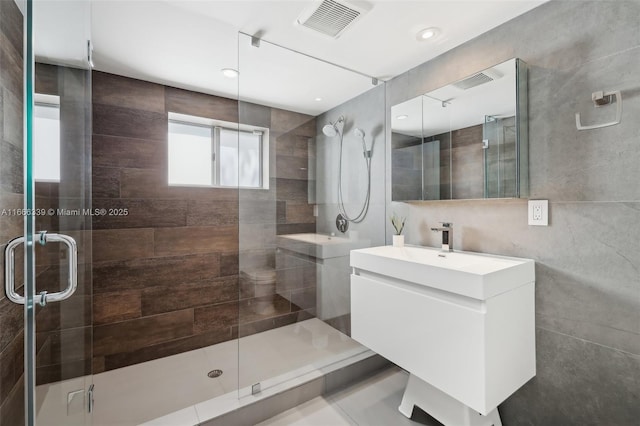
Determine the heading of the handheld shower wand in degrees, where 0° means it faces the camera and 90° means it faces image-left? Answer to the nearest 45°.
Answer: approximately 45°

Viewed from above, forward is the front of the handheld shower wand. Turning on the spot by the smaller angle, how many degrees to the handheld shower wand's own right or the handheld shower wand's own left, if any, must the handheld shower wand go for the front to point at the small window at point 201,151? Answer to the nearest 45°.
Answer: approximately 45° to the handheld shower wand's own right

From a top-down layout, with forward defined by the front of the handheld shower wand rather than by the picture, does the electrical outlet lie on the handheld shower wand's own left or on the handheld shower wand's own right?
on the handheld shower wand's own left

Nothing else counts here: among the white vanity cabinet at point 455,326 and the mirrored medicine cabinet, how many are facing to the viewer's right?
0
